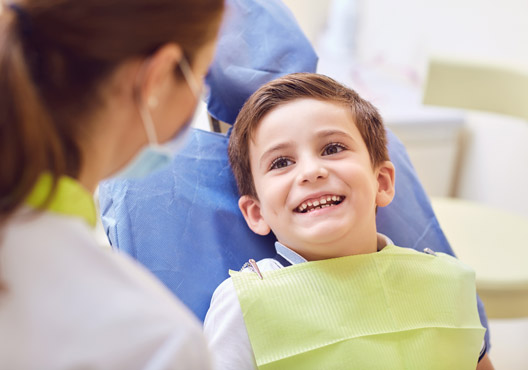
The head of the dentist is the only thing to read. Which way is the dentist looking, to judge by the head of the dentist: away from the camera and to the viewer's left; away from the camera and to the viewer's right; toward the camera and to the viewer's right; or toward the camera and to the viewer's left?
away from the camera and to the viewer's right

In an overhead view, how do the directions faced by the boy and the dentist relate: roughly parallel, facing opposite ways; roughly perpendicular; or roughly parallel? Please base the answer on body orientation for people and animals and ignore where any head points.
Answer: roughly parallel, facing opposite ways

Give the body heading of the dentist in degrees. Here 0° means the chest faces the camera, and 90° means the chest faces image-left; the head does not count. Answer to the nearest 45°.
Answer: approximately 225°

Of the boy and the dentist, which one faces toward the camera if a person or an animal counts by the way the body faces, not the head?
the boy

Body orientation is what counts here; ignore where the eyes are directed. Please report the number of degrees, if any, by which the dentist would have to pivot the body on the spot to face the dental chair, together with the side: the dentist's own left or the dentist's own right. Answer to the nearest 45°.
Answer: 0° — they already face it

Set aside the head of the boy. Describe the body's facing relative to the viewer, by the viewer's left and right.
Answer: facing the viewer

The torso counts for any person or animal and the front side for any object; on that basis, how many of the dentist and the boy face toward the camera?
1
